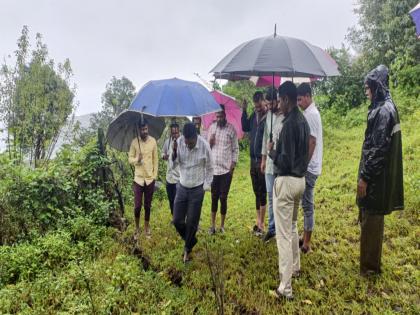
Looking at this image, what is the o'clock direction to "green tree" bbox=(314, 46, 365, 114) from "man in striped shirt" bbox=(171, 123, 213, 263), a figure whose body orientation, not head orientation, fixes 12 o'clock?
The green tree is roughly at 7 o'clock from the man in striped shirt.

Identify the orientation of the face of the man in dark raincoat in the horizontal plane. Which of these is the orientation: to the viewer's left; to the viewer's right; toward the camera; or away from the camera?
to the viewer's left

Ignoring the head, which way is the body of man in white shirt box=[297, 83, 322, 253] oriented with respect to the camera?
to the viewer's left

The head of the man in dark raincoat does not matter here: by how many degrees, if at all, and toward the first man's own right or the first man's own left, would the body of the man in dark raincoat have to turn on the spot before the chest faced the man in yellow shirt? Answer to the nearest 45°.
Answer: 0° — they already face them

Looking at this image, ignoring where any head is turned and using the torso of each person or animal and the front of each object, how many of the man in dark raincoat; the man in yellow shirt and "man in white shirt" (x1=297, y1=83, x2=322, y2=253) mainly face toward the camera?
1

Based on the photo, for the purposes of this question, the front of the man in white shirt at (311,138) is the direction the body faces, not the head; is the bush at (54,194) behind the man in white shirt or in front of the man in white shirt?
in front

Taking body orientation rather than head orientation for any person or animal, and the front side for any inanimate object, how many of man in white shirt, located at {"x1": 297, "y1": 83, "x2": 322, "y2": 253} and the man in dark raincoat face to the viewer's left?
2

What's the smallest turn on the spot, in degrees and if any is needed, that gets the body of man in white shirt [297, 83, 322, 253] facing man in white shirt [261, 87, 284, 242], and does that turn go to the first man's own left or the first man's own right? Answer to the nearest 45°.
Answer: approximately 45° to the first man's own right

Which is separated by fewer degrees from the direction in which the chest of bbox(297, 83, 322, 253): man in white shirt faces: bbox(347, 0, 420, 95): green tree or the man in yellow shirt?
the man in yellow shirt

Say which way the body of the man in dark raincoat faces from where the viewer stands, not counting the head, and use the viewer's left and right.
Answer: facing to the left of the viewer

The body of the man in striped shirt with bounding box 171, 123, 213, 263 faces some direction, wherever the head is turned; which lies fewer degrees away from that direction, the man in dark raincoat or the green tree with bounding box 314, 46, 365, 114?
the man in dark raincoat

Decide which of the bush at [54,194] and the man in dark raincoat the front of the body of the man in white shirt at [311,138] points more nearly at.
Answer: the bush

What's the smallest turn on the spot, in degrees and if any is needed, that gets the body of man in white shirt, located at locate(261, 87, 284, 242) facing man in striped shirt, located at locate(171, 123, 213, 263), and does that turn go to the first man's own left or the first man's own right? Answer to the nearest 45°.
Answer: approximately 45° to the first man's own right

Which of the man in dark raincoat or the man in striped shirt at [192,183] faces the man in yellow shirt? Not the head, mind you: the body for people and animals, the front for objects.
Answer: the man in dark raincoat

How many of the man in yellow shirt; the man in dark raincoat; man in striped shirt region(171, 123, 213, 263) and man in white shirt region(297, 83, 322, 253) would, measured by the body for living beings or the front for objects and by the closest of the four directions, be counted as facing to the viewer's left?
2
